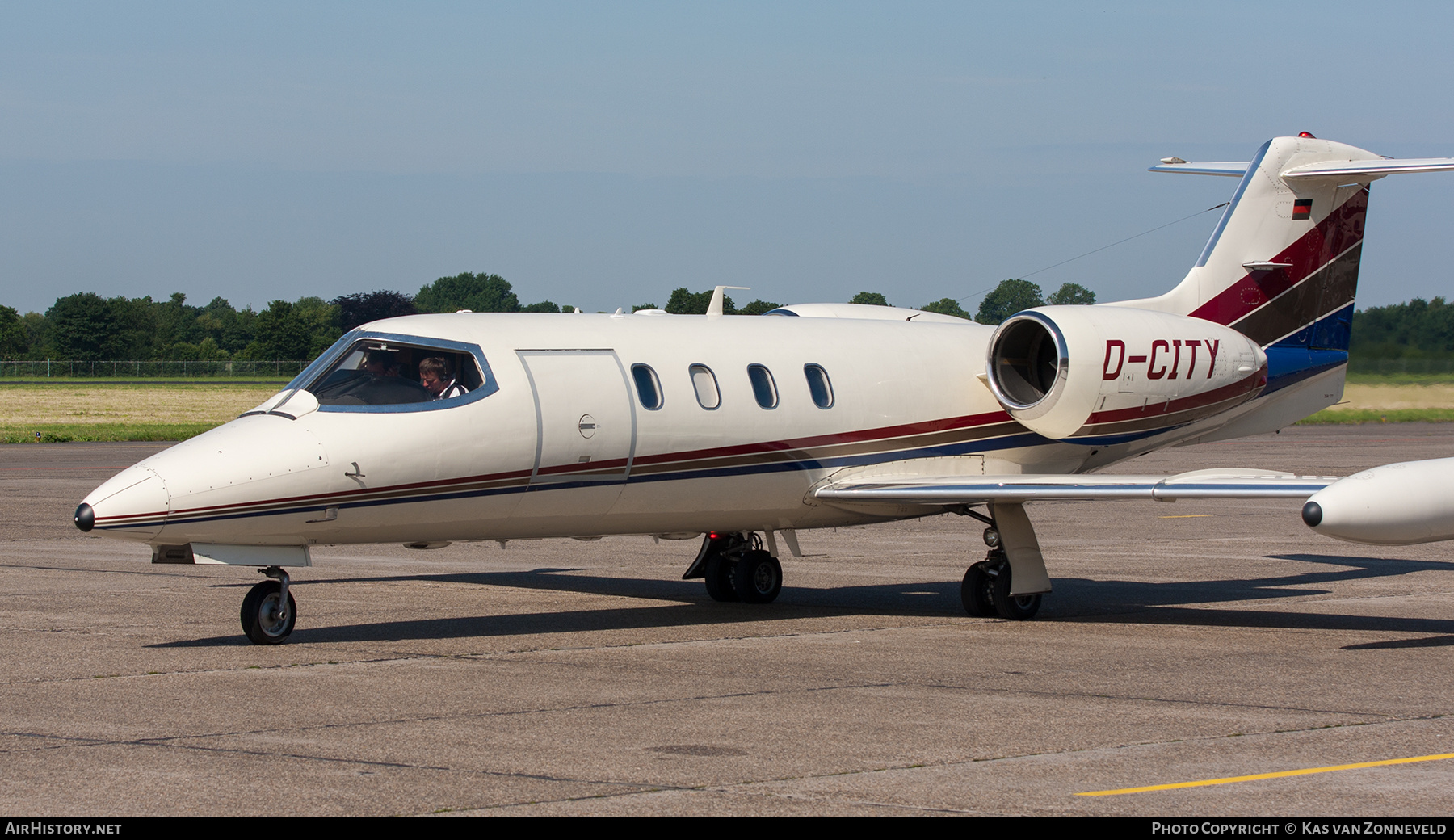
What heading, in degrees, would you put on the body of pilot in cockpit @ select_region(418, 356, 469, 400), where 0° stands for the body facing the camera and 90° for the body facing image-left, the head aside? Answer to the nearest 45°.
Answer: approximately 90°
